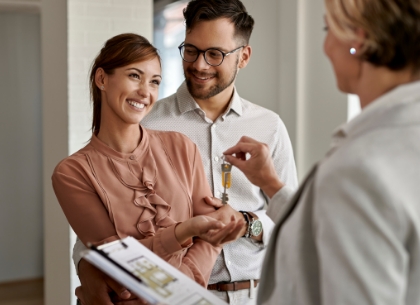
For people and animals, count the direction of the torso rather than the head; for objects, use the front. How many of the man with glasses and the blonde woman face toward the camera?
1

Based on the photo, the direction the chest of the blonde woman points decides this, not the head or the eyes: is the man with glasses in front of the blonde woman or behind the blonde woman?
in front

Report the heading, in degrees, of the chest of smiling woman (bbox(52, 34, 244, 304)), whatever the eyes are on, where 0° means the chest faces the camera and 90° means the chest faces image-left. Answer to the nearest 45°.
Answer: approximately 315°

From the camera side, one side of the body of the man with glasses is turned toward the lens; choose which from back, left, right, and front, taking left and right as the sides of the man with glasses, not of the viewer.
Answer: front

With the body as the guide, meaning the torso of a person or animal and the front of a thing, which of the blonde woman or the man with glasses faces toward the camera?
the man with glasses

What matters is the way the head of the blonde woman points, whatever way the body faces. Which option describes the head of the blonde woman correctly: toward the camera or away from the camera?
away from the camera

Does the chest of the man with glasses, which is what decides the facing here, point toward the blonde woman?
yes

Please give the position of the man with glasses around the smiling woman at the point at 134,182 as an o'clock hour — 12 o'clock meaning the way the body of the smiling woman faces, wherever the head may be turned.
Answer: The man with glasses is roughly at 9 o'clock from the smiling woman.

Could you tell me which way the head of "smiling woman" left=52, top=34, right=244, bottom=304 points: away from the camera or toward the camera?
toward the camera

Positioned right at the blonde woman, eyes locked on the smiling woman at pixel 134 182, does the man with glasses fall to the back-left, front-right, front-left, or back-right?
front-right

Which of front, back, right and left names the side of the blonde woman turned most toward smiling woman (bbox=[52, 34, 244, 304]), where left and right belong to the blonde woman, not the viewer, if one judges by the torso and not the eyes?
front

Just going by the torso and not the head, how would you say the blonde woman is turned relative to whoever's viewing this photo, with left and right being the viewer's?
facing away from the viewer and to the left of the viewer

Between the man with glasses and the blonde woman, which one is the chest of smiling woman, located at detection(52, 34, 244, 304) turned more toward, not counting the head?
the blonde woman

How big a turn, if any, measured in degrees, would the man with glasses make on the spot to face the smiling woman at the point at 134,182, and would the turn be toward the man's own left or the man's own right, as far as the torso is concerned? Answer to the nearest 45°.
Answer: approximately 45° to the man's own right

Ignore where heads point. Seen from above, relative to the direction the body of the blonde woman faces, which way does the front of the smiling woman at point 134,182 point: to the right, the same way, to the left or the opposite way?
the opposite way
